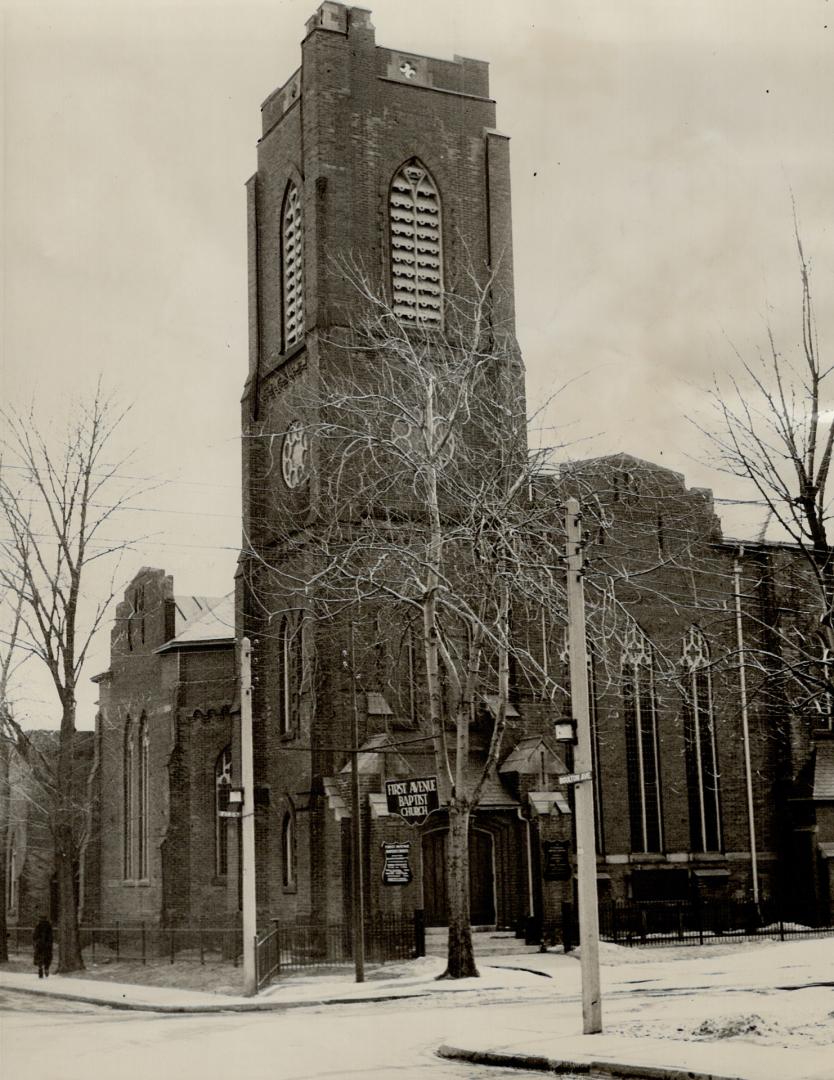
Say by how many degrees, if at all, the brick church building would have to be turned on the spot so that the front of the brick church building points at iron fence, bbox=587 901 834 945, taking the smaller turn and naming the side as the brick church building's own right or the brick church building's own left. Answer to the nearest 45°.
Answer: approximately 90° to the brick church building's own left

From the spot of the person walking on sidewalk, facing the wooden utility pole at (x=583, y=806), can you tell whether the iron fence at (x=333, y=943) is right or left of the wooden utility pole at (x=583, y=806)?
left

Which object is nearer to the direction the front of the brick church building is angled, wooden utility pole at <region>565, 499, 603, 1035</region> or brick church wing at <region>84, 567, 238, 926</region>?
the wooden utility pole

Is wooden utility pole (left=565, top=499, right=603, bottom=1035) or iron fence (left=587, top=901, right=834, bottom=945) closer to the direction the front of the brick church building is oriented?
the wooden utility pole

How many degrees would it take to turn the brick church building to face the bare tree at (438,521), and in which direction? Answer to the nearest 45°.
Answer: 0° — it already faces it

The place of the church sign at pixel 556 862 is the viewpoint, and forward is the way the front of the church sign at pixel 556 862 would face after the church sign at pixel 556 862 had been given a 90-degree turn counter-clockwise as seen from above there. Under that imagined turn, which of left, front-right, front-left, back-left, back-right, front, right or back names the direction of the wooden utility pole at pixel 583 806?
right

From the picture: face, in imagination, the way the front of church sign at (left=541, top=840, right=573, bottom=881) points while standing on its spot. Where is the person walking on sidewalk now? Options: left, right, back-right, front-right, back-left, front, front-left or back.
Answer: right

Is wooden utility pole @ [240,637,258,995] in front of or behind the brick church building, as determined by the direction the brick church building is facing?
in front

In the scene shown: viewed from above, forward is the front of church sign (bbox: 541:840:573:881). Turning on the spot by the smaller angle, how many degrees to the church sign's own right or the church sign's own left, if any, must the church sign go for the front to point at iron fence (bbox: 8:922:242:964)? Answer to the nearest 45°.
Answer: approximately 135° to the church sign's own right

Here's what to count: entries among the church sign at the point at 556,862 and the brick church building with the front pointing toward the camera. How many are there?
2

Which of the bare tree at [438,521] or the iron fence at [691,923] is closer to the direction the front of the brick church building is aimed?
the bare tree

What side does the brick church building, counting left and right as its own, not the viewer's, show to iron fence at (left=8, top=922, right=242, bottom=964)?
right

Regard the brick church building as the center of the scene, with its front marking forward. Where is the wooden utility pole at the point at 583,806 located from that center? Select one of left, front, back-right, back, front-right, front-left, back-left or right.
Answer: front

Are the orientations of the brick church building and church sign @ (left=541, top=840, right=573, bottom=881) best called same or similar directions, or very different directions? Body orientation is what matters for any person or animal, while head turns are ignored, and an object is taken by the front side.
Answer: same or similar directions

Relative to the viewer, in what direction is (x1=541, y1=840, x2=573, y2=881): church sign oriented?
toward the camera
